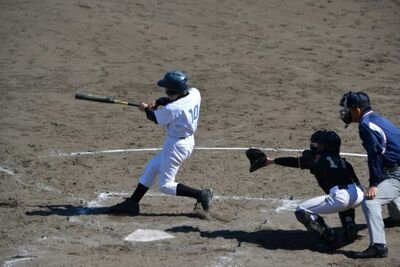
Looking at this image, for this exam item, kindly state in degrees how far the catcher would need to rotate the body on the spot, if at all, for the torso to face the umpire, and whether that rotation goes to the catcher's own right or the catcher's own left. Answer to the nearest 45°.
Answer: approximately 135° to the catcher's own right

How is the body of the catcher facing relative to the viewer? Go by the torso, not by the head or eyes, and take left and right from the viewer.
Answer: facing away from the viewer and to the left of the viewer

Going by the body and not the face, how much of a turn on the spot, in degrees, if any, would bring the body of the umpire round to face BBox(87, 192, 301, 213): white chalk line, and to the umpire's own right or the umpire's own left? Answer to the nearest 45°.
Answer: approximately 45° to the umpire's own right

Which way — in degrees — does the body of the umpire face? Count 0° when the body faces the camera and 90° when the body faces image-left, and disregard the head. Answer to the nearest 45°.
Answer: approximately 90°

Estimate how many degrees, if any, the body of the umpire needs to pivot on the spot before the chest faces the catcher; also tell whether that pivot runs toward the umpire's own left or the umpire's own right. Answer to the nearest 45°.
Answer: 0° — they already face them

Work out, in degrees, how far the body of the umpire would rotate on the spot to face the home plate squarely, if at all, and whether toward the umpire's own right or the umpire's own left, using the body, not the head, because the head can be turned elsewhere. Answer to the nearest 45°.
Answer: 0° — they already face it

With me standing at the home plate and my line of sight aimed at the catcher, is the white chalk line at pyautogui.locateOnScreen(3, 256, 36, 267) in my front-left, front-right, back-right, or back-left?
back-right

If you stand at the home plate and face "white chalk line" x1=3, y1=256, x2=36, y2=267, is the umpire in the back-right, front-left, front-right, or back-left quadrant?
back-left
